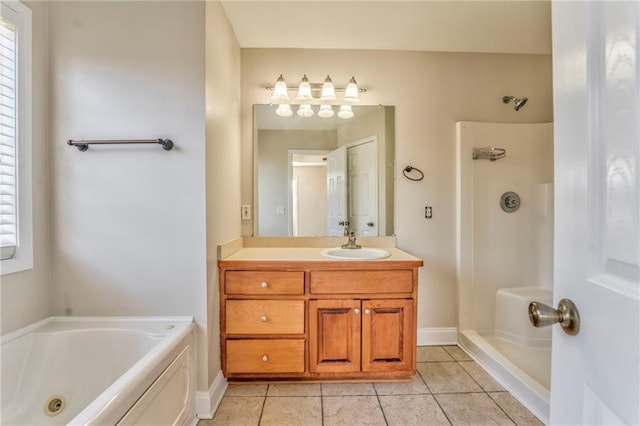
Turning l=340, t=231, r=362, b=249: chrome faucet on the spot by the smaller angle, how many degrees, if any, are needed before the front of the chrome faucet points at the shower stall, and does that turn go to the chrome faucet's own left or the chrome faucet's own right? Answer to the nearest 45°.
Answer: approximately 90° to the chrome faucet's own left

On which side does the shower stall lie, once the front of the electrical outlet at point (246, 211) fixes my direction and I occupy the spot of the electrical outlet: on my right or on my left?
on my left

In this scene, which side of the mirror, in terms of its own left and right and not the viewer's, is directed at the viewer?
front

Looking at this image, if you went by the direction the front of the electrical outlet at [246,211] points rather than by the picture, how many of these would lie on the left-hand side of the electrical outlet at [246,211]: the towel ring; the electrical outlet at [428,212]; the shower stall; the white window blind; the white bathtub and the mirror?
4

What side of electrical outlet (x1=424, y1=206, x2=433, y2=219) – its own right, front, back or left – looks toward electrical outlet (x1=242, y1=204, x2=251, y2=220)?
right

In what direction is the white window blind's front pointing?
to the viewer's right

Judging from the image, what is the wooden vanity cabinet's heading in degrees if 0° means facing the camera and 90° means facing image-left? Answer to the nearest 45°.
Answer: approximately 0°

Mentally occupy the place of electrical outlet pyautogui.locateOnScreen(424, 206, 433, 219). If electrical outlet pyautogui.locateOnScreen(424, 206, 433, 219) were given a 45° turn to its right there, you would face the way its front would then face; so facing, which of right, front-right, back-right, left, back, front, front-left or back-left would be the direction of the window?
front

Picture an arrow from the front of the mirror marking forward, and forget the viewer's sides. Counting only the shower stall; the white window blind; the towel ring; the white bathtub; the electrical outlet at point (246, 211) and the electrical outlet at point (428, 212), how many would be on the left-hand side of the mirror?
3
